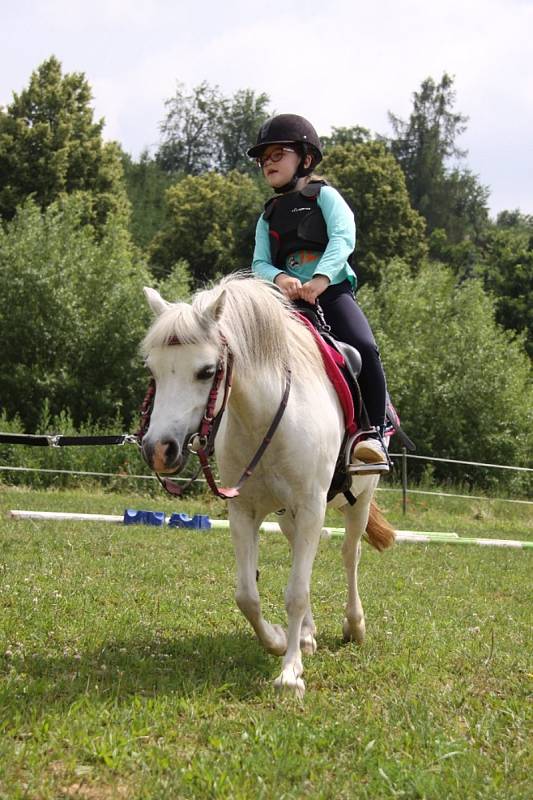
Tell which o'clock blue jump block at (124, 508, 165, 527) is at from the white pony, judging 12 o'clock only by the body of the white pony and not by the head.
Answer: The blue jump block is roughly at 4 o'clock from the white pony.

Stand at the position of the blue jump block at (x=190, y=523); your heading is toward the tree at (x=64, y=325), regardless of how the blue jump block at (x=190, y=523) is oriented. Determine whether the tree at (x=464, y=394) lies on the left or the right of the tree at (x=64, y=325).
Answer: right

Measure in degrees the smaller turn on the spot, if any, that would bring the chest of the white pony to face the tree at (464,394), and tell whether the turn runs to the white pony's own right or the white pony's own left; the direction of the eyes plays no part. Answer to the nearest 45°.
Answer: approximately 135° to the white pony's own right

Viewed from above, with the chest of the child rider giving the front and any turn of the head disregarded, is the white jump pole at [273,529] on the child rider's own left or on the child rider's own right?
on the child rider's own right

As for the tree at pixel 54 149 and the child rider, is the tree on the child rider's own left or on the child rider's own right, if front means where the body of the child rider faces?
on the child rider's own right
